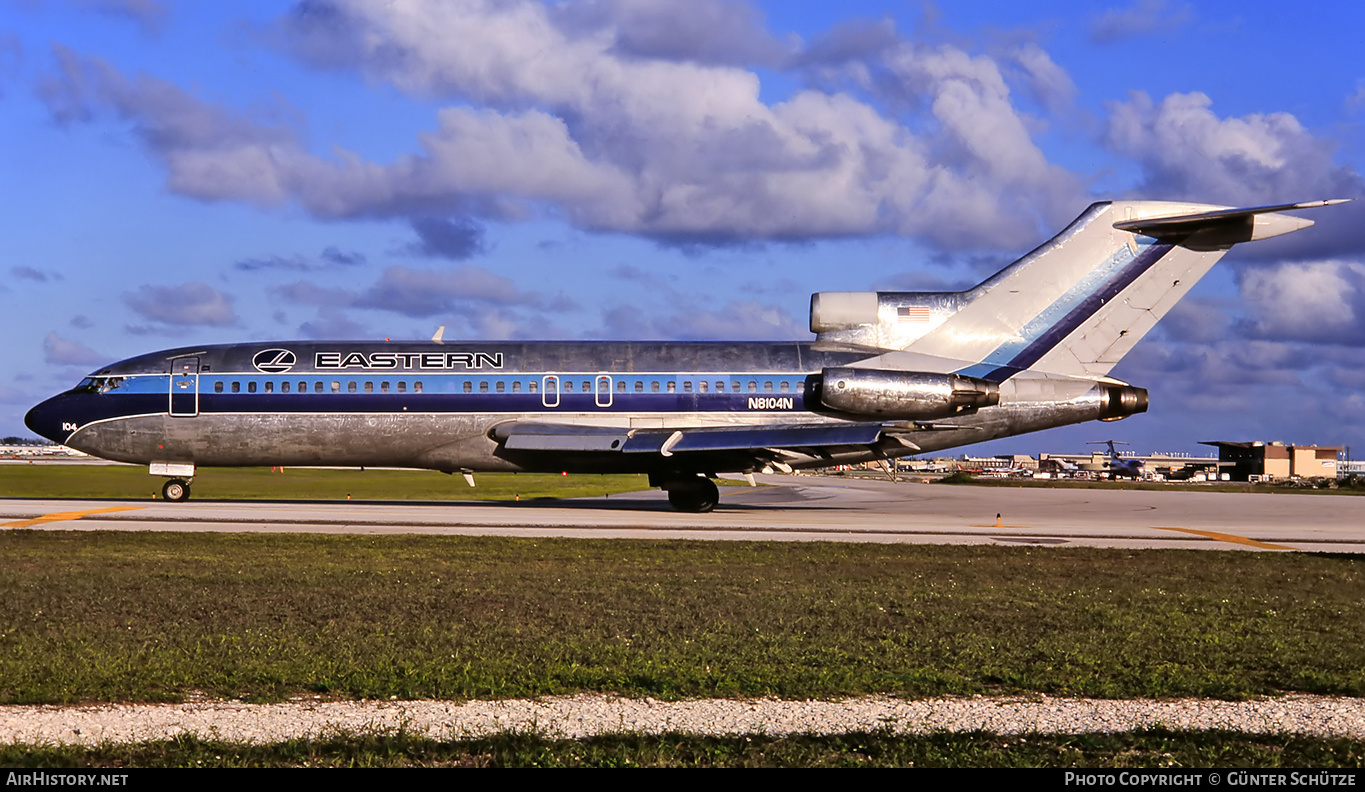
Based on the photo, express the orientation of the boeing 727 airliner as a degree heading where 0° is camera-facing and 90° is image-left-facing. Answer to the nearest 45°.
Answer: approximately 90°
